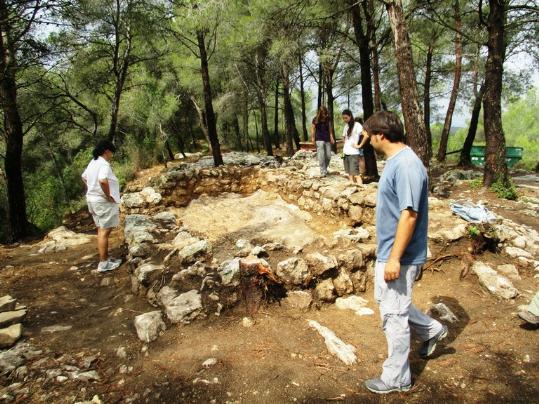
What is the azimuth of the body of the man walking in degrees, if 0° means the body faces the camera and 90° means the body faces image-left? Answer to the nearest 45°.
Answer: approximately 90°

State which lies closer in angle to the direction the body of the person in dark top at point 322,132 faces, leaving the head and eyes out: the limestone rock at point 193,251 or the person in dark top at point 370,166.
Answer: the limestone rock

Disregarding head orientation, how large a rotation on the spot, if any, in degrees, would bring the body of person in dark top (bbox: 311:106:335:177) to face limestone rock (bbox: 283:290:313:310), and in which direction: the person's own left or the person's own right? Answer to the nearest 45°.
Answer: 0° — they already face it

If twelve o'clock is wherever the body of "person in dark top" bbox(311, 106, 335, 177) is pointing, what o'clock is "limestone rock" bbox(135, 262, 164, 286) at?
The limestone rock is roughly at 1 o'clock from the person in dark top.

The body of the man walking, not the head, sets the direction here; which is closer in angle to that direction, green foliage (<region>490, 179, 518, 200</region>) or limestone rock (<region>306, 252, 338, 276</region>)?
the limestone rock

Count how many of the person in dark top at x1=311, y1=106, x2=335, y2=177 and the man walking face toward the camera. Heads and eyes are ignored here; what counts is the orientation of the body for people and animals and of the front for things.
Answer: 1

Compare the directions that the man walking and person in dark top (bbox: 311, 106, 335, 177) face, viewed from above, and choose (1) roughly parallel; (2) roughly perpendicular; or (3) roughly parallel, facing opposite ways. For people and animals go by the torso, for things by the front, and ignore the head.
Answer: roughly perpendicular

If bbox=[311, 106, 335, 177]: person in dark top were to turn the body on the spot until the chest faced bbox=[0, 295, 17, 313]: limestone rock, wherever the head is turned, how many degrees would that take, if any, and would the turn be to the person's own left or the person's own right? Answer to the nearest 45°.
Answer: approximately 45° to the person's own right

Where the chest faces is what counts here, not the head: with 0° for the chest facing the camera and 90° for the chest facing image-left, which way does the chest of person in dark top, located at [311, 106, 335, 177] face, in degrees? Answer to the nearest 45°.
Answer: approximately 0°

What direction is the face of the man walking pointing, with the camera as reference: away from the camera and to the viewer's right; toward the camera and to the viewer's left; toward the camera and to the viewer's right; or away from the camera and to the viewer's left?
away from the camera and to the viewer's left

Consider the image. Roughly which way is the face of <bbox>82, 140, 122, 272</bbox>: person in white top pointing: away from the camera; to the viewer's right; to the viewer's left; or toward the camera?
to the viewer's right
